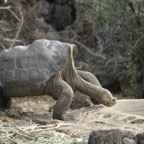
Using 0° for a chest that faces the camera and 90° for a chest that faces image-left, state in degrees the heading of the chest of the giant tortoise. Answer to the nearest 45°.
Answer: approximately 270°

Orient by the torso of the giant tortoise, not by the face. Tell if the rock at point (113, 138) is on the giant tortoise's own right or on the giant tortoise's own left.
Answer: on the giant tortoise's own right
